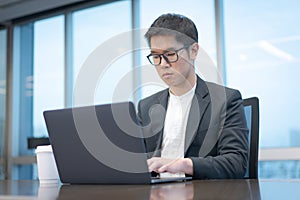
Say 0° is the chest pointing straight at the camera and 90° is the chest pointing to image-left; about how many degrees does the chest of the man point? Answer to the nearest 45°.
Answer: approximately 45°

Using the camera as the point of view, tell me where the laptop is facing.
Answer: facing away from the viewer and to the right of the viewer

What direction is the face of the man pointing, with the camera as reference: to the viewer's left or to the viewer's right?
to the viewer's left

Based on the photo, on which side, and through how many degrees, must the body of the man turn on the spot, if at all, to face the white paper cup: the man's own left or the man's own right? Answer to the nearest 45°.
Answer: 0° — they already face it

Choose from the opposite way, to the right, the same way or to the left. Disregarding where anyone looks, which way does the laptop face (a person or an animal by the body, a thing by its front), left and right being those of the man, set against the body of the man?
the opposite way
